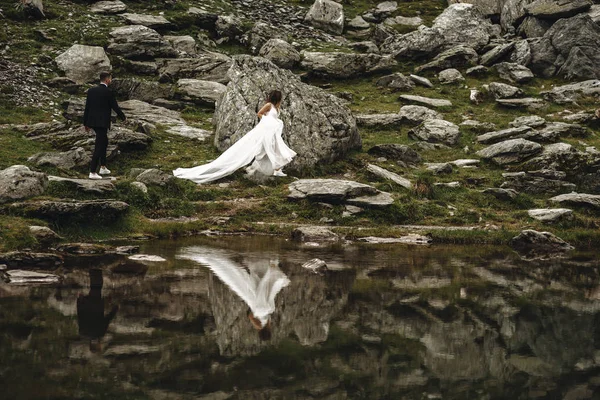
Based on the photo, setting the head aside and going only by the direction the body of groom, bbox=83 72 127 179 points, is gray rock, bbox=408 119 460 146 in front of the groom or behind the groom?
in front

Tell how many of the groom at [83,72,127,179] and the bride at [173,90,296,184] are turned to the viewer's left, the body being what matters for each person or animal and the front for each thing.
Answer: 0

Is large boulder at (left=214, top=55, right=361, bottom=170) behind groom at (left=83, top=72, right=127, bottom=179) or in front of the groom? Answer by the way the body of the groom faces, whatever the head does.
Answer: in front

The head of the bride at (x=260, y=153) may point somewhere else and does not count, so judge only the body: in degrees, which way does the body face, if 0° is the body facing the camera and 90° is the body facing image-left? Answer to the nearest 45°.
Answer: approximately 270°

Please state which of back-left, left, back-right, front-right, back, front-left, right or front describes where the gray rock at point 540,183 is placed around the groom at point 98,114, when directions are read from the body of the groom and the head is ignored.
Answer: front-right

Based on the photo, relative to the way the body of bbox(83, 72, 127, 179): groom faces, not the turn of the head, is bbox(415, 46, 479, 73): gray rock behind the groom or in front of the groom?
in front

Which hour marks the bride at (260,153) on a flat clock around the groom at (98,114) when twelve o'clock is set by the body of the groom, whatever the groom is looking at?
The bride is roughly at 1 o'clock from the groom.

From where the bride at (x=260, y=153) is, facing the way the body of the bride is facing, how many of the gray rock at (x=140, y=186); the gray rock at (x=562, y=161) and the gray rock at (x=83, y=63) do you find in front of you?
1

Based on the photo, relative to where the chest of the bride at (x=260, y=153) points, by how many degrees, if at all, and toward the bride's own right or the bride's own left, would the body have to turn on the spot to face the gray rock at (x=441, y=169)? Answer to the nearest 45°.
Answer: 0° — they already face it

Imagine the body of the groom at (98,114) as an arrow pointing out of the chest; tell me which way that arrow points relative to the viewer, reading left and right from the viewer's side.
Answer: facing away from the viewer and to the right of the viewer

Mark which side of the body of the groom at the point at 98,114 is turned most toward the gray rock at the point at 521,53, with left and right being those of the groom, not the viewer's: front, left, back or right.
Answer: front

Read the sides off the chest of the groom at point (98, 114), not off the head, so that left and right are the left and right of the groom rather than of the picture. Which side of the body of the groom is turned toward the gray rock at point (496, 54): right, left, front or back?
front
